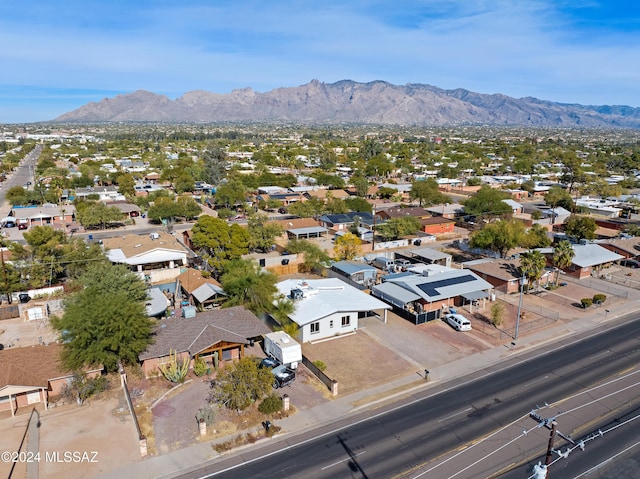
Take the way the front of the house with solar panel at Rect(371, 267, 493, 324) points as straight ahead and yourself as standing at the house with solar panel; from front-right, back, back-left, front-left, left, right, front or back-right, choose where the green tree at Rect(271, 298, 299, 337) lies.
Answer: right

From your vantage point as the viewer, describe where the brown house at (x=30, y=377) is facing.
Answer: facing the viewer and to the right of the viewer

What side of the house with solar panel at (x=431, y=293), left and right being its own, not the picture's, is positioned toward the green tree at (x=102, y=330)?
right

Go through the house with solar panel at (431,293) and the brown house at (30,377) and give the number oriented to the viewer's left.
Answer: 0

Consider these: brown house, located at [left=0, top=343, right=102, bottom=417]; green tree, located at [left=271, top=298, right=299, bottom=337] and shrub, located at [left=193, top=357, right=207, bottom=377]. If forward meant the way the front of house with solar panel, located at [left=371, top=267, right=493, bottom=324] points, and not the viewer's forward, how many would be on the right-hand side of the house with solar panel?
3

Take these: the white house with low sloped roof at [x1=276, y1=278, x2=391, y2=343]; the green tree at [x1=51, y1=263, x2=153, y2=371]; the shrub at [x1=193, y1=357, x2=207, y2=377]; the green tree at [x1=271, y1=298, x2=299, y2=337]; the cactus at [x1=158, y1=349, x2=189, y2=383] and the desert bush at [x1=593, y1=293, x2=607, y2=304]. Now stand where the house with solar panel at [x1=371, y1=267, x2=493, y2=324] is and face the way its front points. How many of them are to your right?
5

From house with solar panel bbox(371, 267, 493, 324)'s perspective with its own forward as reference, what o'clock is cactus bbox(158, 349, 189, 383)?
The cactus is roughly at 3 o'clock from the house with solar panel.

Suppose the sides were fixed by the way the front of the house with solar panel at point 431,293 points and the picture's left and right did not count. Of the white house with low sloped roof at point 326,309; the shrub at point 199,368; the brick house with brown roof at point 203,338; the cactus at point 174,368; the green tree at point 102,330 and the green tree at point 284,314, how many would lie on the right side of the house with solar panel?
6

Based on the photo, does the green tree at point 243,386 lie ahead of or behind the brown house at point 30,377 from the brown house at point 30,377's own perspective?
ahead

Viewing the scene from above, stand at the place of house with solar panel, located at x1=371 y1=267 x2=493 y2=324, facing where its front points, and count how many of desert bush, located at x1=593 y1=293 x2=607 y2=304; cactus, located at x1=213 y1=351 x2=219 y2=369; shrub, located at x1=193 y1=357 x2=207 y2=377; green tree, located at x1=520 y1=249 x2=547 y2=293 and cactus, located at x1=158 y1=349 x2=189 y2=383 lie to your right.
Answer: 3

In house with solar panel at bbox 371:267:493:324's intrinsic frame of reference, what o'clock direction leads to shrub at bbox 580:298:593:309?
The shrub is roughly at 10 o'clock from the house with solar panel.
